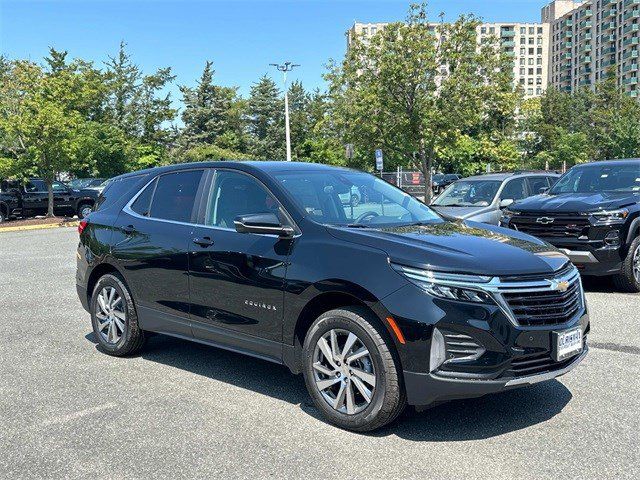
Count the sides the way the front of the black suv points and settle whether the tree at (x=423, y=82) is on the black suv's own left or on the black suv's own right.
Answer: on the black suv's own left

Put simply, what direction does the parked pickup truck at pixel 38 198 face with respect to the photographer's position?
facing to the right of the viewer

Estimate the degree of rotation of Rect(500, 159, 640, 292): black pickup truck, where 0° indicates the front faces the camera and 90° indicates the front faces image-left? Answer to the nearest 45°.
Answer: approximately 45°

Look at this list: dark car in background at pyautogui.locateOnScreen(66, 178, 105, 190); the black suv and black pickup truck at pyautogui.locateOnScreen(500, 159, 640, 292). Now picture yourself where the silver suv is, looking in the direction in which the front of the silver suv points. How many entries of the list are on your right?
1

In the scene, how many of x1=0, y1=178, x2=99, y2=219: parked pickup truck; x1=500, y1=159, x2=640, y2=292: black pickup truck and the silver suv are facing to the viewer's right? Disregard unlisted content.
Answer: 1

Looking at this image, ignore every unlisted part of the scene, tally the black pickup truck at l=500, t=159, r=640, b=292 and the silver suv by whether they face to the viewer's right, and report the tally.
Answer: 0

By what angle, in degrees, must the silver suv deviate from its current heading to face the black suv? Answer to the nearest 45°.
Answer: approximately 45° to its left

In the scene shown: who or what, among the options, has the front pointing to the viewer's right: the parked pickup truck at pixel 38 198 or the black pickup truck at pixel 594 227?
the parked pickup truck

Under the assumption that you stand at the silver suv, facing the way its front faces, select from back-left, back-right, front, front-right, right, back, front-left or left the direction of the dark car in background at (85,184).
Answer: right

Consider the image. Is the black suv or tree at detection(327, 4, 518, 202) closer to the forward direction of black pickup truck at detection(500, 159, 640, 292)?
the black suv

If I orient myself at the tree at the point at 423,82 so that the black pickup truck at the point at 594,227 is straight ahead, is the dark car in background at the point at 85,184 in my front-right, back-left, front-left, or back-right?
back-right

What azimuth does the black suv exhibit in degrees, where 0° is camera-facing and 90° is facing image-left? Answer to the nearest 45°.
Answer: approximately 315°

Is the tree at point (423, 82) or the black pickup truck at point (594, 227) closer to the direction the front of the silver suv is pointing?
the black pickup truck

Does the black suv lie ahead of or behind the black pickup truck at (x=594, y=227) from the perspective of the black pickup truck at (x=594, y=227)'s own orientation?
ahead

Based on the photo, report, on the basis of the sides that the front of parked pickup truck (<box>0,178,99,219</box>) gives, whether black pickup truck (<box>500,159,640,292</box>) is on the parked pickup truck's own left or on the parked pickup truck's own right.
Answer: on the parked pickup truck's own right
